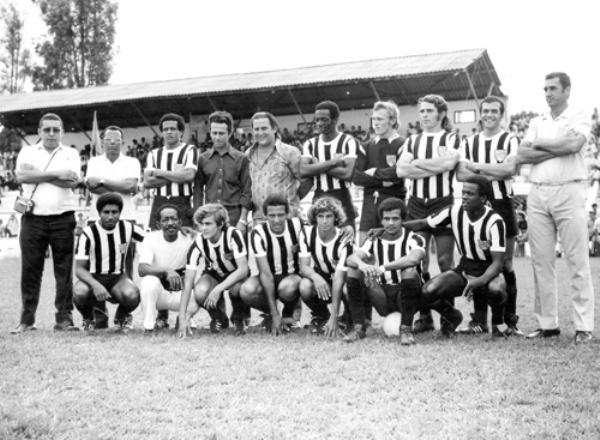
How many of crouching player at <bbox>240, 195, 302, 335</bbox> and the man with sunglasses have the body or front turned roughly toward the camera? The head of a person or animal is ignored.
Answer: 2

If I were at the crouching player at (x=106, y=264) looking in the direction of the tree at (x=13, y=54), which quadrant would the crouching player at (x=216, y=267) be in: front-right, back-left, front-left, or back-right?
back-right

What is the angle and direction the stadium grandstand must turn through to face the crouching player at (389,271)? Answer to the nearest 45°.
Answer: approximately 45° to its left

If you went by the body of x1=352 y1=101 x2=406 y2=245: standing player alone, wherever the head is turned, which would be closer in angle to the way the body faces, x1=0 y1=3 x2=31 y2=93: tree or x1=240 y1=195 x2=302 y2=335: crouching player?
the crouching player

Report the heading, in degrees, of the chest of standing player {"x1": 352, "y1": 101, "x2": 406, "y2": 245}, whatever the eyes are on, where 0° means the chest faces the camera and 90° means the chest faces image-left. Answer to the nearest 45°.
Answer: approximately 0°
